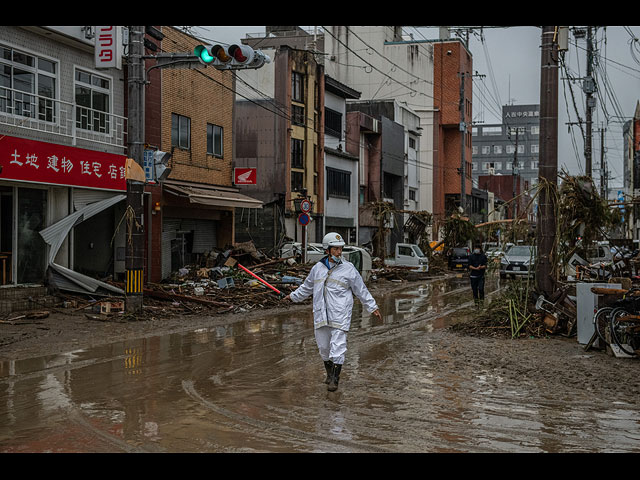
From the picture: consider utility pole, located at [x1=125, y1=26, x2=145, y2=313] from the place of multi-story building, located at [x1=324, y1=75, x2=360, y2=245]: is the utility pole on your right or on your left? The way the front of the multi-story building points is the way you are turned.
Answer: on your right

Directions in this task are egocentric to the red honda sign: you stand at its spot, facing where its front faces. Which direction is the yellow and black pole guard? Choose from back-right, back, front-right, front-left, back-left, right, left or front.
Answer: front

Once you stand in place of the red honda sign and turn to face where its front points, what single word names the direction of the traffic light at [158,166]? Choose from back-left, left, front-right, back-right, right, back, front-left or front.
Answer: front

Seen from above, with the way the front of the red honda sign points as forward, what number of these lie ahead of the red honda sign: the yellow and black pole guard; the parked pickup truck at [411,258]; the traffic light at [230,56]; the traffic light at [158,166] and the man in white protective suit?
4

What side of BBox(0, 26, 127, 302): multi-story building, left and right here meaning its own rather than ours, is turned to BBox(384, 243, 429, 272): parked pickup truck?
left

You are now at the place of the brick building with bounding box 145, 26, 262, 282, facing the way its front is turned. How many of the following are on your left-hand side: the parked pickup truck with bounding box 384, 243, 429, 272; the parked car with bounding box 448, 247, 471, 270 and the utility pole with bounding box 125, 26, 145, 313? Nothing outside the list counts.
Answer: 2

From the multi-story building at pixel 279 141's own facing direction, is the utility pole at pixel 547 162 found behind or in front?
in front

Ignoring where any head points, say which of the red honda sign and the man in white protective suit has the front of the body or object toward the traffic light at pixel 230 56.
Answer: the red honda sign

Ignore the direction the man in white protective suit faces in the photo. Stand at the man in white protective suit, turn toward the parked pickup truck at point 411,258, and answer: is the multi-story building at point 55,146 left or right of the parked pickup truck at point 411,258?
left

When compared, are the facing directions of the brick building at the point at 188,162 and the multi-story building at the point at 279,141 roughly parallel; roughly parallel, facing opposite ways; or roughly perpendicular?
roughly parallel

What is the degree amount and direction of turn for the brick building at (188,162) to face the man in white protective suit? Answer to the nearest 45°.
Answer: approximately 45° to its right

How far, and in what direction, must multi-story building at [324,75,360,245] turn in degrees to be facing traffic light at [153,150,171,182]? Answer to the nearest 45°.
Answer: approximately 45° to its right

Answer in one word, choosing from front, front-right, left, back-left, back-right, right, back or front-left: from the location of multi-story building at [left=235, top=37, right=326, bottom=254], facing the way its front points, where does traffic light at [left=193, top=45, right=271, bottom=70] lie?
front-right

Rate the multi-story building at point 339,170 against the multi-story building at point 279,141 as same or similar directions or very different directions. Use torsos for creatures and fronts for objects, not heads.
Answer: same or similar directions

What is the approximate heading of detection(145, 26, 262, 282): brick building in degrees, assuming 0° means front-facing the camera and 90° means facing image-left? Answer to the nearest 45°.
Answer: approximately 315°

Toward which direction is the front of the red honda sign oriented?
toward the camera

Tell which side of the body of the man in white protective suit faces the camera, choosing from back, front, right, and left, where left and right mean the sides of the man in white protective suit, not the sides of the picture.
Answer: front

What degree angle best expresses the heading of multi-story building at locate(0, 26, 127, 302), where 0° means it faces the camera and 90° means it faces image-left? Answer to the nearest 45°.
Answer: approximately 315°

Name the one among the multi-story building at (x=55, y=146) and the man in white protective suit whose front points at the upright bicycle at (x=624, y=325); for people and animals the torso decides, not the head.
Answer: the multi-story building

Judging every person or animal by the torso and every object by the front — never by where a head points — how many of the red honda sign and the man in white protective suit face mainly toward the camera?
2
